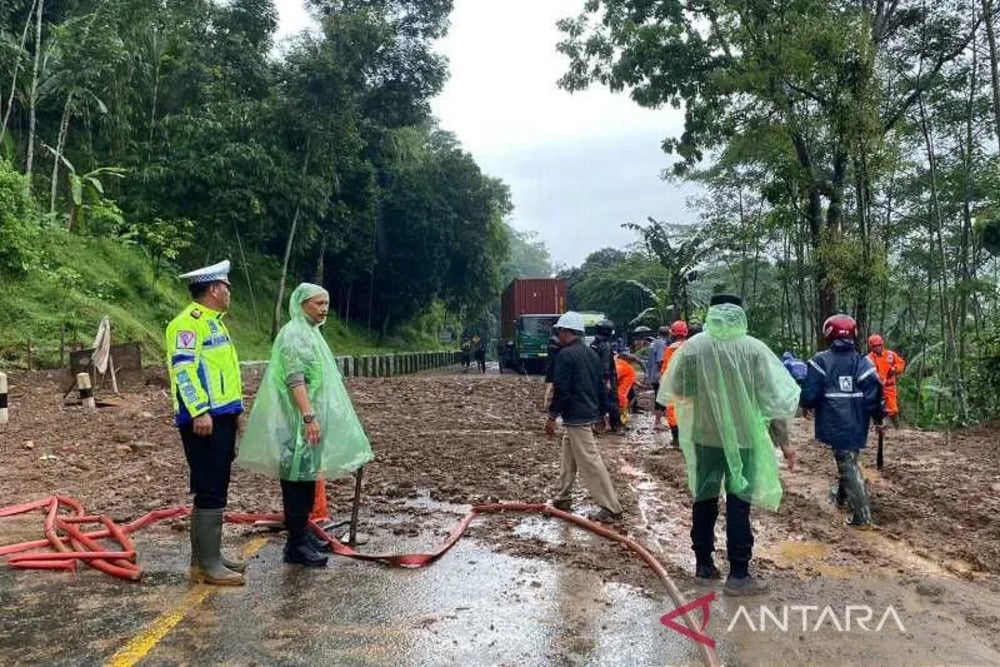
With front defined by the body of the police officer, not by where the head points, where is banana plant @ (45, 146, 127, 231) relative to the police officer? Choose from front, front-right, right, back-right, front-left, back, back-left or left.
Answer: left

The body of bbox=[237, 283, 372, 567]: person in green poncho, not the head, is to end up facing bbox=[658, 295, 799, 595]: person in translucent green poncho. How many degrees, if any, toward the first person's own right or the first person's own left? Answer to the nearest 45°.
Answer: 0° — they already face them

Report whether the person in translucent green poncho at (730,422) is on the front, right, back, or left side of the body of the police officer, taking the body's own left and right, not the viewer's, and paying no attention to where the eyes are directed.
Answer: front

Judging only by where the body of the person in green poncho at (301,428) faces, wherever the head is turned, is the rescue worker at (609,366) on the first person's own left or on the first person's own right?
on the first person's own left

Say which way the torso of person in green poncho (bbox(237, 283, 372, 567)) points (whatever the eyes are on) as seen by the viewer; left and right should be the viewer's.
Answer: facing to the right of the viewer

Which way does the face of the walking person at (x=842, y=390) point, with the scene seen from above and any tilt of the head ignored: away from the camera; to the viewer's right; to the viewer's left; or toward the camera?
away from the camera

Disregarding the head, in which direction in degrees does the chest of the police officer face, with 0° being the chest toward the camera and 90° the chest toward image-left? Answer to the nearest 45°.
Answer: approximately 270°

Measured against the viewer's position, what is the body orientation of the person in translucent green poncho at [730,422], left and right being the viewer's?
facing away from the viewer

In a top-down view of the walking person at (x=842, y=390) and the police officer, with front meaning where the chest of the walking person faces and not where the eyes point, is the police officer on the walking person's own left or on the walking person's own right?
on the walking person's own left

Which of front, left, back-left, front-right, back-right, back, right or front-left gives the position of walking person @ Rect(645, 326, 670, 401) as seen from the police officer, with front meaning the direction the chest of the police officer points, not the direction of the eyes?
front-left

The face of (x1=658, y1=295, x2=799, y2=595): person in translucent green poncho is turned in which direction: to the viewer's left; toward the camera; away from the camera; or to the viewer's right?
away from the camera

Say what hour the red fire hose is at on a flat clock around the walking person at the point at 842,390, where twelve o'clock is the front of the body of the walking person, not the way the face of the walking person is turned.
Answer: The red fire hose is roughly at 8 o'clock from the walking person.

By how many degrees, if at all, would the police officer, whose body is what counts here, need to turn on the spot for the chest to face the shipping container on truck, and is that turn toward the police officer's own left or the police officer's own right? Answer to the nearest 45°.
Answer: approximately 45° to the police officer's own left

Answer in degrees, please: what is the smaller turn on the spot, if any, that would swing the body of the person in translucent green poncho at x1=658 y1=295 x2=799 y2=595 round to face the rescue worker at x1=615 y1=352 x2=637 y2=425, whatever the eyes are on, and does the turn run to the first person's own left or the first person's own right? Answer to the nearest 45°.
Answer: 0° — they already face them

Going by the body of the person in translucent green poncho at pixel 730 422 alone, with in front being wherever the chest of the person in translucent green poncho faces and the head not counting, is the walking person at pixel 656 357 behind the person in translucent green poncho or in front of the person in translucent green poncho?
in front

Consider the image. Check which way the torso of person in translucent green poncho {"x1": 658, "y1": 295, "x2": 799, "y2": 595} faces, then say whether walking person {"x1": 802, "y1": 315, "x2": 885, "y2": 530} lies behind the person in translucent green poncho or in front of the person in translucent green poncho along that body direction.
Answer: in front

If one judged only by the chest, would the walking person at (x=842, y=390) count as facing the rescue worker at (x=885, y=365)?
yes

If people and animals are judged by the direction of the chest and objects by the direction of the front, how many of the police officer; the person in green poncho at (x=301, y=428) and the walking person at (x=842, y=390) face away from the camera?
1

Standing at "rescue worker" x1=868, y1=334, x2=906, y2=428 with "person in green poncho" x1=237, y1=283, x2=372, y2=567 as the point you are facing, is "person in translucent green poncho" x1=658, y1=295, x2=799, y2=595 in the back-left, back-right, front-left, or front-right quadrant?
front-left

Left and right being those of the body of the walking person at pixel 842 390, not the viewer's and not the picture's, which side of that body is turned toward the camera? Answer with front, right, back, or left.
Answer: back
